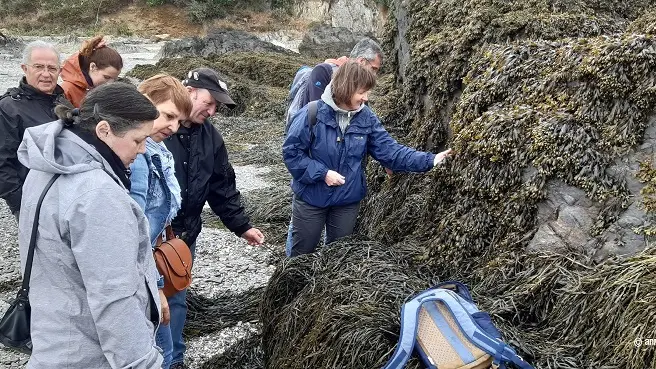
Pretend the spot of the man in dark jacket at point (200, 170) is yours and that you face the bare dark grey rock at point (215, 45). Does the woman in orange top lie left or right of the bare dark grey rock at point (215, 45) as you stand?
left

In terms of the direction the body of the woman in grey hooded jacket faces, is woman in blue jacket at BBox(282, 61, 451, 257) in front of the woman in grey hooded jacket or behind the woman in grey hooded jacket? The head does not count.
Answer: in front

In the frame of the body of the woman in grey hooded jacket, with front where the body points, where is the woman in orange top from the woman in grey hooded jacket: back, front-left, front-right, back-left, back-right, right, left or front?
left

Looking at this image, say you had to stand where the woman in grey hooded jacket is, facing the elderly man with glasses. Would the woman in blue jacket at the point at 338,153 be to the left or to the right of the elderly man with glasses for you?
right

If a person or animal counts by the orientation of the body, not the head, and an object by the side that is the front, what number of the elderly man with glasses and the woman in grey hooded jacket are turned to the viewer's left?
0

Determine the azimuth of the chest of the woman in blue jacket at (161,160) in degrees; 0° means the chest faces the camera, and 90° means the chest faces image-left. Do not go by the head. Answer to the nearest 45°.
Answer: approximately 315°

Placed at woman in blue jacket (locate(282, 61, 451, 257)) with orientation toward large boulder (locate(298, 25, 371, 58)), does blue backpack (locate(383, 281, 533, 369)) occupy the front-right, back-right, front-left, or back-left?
back-right

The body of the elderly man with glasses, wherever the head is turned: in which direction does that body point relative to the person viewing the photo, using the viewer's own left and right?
facing the viewer and to the right of the viewer

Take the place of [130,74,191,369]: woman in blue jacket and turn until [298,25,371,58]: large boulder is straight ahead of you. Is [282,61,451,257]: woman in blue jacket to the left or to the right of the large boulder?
right

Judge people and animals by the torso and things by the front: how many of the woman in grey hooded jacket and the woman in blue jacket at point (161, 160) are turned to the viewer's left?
0

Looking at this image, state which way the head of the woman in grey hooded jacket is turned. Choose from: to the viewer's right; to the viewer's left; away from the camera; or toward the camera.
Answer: to the viewer's right

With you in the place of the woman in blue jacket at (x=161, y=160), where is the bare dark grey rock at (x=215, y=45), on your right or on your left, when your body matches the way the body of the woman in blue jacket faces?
on your left

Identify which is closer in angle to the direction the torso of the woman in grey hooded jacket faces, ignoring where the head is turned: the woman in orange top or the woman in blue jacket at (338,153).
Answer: the woman in blue jacket

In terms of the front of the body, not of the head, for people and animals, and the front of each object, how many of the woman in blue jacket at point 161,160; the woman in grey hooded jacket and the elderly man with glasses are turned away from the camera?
0

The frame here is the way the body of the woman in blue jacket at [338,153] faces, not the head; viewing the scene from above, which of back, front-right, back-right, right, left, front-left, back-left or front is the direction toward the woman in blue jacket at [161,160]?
right

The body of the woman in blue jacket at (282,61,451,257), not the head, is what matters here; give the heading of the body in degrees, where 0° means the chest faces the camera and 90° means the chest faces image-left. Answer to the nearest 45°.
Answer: approximately 315°

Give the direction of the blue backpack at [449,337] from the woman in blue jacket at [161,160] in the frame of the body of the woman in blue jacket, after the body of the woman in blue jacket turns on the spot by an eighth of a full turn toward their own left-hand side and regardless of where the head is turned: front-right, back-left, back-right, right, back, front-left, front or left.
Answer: front-right

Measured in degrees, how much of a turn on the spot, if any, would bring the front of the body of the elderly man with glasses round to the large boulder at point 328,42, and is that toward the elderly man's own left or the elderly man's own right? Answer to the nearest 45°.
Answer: approximately 90° to the elderly man's own left

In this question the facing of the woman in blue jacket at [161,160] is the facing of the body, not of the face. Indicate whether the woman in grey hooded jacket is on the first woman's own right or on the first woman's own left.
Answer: on the first woman's own right

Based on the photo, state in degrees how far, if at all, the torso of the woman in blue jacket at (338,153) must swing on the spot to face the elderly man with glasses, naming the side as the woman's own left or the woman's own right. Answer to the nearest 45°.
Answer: approximately 135° to the woman's own right

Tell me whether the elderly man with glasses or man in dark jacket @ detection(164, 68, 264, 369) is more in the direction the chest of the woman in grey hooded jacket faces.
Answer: the man in dark jacket

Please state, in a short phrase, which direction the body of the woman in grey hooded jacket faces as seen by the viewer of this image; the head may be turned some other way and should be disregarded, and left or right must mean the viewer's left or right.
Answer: facing to the right of the viewer
